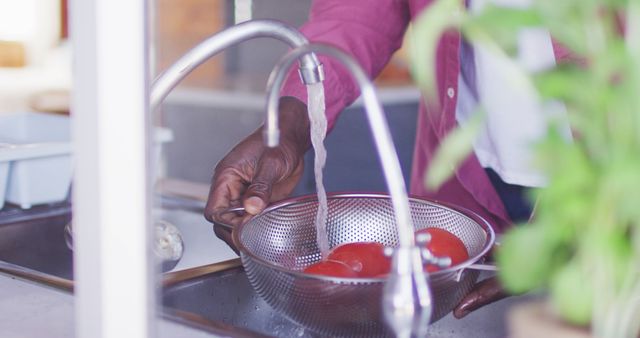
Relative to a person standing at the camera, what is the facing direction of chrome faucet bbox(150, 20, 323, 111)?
facing to the right of the viewer

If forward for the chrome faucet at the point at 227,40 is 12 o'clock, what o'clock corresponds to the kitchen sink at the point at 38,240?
The kitchen sink is roughly at 8 o'clock from the chrome faucet.
